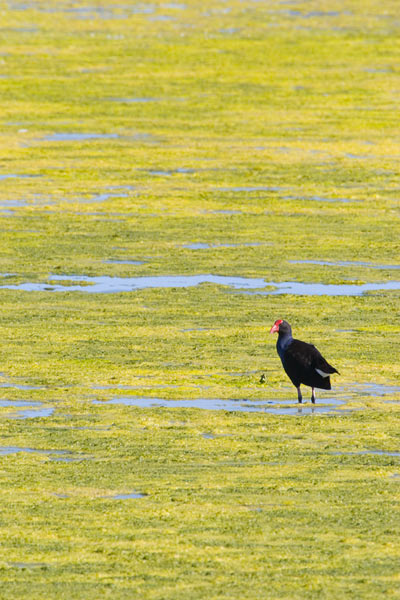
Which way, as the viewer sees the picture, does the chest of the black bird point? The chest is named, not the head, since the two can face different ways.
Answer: to the viewer's left
